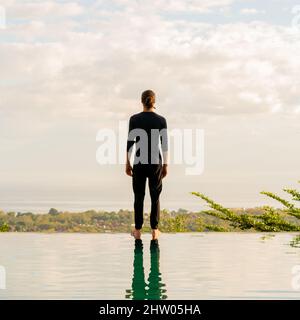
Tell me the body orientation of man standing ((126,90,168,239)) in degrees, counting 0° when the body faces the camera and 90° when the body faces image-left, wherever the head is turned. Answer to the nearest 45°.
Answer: approximately 180°
